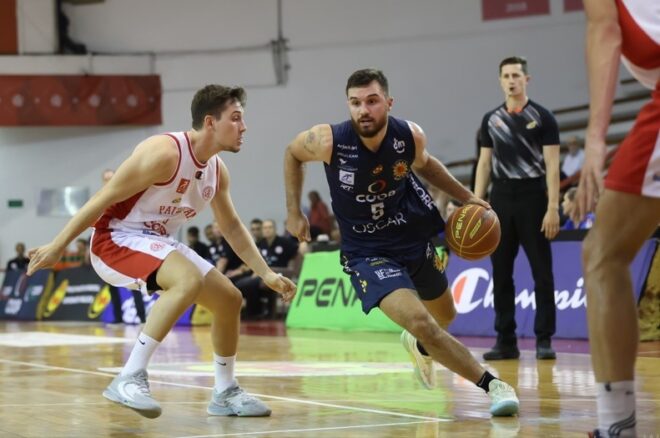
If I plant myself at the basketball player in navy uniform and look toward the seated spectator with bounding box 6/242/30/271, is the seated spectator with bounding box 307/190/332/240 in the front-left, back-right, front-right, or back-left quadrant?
front-right

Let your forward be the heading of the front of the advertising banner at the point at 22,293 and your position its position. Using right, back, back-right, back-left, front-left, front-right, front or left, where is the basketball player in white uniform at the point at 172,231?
front

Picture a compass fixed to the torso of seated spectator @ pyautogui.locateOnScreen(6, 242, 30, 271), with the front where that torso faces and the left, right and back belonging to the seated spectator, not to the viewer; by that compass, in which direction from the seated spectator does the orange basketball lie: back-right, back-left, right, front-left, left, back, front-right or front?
front

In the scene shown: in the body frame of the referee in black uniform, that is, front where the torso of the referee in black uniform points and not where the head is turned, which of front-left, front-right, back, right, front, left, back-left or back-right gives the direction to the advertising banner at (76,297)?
back-right

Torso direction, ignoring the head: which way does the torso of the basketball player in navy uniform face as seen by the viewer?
toward the camera

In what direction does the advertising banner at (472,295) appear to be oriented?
toward the camera

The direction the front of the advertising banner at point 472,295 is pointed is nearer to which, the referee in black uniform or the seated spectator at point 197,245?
the referee in black uniform

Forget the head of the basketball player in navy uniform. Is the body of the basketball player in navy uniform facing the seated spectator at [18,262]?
no

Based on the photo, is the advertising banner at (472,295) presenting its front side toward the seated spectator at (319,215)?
no

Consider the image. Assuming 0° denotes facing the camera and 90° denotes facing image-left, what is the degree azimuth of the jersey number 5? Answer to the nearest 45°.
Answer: approximately 0°

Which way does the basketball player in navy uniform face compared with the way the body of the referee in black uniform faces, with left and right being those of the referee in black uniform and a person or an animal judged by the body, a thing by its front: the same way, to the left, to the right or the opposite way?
the same way

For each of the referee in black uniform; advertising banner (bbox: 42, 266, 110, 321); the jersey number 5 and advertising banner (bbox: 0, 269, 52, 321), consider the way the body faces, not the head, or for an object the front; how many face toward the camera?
4

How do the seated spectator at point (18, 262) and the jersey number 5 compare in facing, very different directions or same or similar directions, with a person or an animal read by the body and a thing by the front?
same or similar directions

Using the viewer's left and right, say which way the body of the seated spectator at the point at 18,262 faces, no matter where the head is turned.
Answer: facing the viewer

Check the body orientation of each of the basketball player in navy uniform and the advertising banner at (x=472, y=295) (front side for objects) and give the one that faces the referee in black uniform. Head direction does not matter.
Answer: the advertising banner

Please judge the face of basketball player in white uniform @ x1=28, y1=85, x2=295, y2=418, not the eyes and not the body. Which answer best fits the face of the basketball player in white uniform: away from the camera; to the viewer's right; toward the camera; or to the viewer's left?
to the viewer's right

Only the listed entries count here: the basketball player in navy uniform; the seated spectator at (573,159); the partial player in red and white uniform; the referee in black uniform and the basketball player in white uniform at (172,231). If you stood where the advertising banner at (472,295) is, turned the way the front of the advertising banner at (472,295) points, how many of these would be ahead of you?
4

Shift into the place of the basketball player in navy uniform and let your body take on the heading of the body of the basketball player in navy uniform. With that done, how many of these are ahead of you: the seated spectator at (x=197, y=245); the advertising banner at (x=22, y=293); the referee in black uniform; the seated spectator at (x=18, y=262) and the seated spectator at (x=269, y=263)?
0

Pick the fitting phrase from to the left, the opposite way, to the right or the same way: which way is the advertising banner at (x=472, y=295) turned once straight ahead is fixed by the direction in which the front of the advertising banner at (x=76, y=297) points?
the same way

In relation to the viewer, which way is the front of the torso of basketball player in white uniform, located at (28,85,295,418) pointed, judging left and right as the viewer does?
facing the viewer and to the right of the viewer

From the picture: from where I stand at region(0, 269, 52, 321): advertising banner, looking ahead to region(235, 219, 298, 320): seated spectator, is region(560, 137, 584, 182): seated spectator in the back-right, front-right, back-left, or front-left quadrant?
front-left

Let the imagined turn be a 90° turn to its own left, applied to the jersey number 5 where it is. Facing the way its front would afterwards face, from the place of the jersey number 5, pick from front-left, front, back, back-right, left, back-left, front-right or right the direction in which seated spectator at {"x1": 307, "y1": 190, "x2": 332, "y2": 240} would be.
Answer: left
